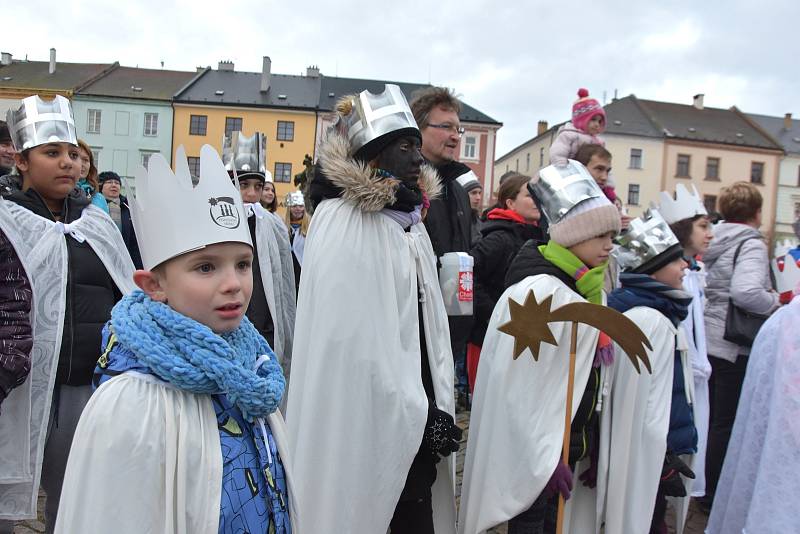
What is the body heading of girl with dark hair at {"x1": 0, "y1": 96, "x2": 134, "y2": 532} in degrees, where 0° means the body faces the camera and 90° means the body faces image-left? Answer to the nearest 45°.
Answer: approximately 315°

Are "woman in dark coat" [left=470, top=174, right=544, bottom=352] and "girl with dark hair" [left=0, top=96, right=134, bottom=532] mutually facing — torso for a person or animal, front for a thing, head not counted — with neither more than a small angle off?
no

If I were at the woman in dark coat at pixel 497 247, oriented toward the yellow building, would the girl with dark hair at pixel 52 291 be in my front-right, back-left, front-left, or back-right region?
back-left

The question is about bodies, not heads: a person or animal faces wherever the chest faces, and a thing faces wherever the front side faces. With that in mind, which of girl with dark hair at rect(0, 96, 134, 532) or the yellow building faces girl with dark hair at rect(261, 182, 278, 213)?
the yellow building

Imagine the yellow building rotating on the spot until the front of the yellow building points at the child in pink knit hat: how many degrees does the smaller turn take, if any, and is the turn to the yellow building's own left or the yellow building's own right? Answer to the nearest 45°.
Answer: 0° — it already faces them

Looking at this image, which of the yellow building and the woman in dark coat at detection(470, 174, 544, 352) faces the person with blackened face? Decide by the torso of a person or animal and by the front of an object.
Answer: the yellow building

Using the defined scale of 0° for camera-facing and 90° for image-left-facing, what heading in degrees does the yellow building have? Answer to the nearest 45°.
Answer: approximately 0°

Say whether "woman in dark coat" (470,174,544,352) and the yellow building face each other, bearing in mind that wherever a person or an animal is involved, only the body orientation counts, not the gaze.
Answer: no

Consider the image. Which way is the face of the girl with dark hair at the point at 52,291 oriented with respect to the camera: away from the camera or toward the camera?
toward the camera

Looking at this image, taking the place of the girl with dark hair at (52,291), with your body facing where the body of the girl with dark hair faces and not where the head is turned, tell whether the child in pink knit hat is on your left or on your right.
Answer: on your left

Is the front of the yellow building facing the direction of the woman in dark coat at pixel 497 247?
yes

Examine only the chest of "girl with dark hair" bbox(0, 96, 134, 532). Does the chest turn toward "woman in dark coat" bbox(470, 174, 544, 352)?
no
